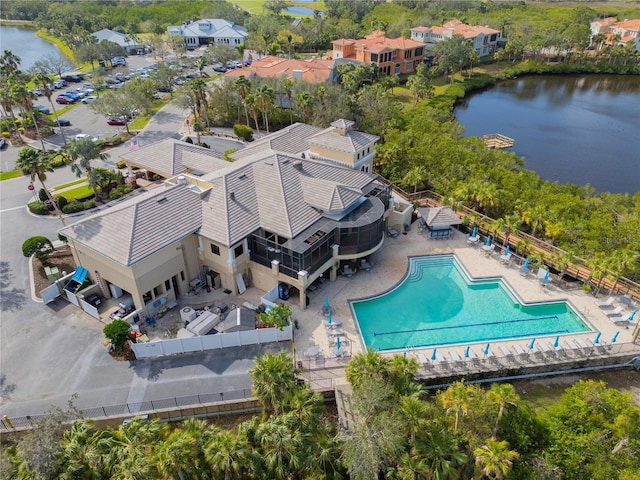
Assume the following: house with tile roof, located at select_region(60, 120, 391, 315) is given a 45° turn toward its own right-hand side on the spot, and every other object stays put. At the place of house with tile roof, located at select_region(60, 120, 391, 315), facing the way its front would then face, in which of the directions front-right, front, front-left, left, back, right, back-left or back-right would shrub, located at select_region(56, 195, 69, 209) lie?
front-left

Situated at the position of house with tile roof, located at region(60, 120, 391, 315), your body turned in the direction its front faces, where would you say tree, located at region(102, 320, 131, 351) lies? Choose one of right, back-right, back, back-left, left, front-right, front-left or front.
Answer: left

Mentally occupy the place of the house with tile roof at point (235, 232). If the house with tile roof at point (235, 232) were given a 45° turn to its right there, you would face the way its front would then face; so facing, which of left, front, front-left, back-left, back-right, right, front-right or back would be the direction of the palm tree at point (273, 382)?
back

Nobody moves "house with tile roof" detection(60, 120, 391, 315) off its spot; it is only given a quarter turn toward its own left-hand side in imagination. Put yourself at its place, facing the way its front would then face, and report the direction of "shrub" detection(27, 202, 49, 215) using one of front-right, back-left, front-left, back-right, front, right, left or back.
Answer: right

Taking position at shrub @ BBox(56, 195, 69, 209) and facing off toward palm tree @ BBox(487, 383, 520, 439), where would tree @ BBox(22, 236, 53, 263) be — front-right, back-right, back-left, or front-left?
front-right

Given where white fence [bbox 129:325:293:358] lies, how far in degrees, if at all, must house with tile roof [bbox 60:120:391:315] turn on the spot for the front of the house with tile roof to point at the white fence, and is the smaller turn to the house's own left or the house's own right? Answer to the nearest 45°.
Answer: approximately 135° to the house's own left

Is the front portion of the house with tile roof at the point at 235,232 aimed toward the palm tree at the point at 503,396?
no

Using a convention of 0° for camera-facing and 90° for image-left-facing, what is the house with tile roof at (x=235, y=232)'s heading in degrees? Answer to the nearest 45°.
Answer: approximately 135°

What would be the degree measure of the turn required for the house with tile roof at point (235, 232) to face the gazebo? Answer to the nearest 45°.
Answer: approximately 135° to its right

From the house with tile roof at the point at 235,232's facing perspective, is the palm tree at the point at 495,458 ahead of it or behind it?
behind

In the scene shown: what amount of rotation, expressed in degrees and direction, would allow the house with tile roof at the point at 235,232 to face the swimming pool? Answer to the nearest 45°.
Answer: approximately 180°
